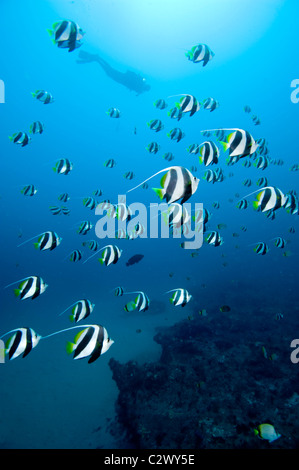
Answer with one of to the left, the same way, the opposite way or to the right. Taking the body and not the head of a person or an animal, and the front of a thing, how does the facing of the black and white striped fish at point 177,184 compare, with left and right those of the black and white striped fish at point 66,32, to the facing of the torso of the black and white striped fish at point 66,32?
the same way

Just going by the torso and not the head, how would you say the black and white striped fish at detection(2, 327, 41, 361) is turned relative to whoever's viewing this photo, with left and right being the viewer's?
facing to the right of the viewer

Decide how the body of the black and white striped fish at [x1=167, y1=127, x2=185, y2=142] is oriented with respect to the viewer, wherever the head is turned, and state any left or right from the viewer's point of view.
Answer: facing to the right of the viewer

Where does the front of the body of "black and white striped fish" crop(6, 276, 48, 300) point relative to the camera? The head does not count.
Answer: to the viewer's right

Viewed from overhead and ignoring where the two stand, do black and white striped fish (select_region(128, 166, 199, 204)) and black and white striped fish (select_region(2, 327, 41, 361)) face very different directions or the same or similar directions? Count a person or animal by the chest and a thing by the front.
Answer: same or similar directions

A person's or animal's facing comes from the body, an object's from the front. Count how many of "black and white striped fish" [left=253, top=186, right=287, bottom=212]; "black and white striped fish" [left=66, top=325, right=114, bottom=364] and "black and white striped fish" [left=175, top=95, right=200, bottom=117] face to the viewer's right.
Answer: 3

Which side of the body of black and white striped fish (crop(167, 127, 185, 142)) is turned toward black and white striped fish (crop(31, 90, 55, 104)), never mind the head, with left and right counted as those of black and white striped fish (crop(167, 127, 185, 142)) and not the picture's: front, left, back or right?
back

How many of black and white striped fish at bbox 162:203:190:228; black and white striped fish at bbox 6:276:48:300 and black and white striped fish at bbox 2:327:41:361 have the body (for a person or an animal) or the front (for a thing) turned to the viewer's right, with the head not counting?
3

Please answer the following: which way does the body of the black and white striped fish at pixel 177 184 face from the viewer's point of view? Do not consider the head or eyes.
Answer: to the viewer's right

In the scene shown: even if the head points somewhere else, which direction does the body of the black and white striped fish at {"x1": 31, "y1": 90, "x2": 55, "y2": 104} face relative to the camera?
to the viewer's right

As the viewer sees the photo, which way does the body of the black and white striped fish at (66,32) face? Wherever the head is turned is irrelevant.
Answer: to the viewer's right

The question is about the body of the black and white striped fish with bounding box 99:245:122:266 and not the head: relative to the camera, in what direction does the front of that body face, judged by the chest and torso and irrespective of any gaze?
to the viewer's right
